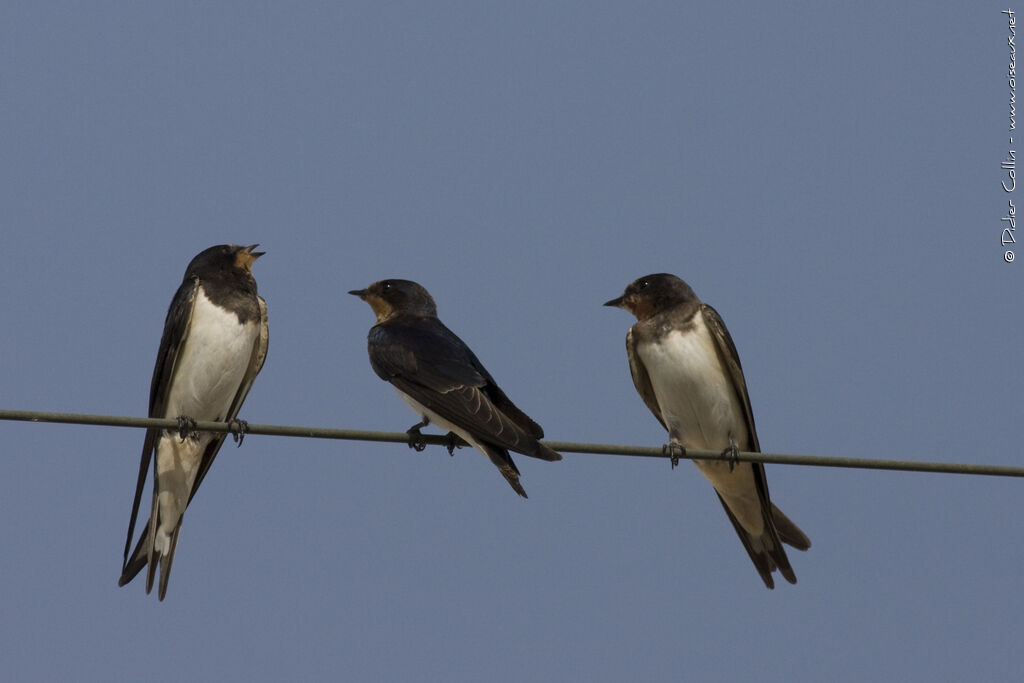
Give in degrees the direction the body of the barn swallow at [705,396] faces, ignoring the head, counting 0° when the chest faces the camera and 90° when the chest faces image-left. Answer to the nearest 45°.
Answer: approximately 45°

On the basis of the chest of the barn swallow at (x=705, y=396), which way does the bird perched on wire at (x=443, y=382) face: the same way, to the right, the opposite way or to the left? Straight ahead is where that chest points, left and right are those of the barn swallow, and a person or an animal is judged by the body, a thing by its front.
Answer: to the right

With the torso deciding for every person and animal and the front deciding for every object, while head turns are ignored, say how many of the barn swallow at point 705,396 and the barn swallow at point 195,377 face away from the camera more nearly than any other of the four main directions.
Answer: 0

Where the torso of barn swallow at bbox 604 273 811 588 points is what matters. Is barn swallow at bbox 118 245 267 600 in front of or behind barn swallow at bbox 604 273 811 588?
in front

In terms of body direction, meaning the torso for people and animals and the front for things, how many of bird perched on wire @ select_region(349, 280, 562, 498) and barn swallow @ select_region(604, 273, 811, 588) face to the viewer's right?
0

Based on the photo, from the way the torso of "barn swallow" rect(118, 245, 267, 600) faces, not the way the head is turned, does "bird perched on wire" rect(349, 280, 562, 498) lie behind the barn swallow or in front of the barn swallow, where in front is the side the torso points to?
in front

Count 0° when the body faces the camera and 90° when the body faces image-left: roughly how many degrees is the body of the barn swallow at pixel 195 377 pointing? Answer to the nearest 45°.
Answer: approximately 315°

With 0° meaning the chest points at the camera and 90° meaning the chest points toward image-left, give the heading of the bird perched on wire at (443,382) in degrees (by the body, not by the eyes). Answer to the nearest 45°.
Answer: approximately 135°

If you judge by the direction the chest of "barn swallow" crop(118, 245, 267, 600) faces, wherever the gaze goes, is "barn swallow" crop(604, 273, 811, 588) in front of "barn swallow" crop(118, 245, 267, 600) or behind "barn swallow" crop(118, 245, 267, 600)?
in front
